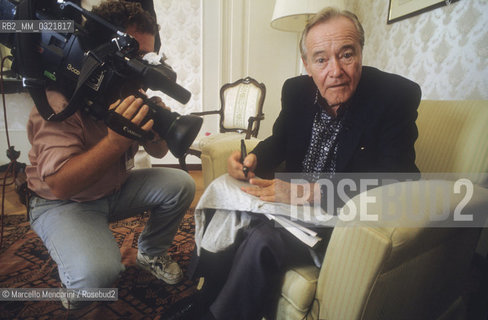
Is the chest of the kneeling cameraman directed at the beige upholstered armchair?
yes

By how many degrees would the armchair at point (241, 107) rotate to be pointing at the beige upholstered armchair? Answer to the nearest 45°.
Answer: approximately 45° to its left

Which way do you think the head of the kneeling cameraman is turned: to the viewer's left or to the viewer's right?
to the viewer's right

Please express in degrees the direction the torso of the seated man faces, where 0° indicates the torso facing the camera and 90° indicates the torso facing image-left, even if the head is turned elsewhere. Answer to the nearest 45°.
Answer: approximately 45°

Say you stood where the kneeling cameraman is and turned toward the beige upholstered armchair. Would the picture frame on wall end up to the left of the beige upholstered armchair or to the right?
left

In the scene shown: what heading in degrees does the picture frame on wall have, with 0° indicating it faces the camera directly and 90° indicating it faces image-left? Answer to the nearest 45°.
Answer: approximately 45°
